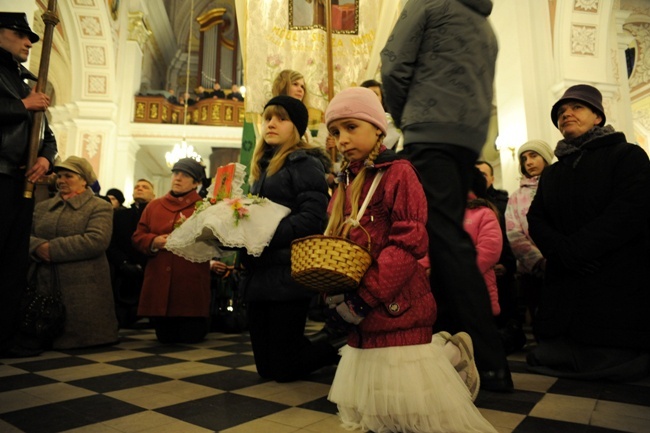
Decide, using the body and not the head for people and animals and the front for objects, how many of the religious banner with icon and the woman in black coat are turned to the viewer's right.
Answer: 0

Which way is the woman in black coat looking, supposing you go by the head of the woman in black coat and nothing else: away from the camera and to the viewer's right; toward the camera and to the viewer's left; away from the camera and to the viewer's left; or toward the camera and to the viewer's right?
toward the camera and to the viewer's left

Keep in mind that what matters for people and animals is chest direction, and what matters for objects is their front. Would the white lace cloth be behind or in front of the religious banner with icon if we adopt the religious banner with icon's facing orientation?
in front

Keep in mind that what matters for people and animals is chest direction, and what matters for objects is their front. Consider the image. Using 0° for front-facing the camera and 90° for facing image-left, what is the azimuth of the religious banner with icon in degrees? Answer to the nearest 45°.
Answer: approximately 0°

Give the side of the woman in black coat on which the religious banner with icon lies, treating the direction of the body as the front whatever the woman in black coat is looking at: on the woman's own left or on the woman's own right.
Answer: on the woman's own right

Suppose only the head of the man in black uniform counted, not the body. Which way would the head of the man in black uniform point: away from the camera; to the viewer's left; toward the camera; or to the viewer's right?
to the viewer's right

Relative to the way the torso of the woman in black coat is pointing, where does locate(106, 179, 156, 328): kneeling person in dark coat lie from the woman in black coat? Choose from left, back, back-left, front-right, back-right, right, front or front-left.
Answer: front-right

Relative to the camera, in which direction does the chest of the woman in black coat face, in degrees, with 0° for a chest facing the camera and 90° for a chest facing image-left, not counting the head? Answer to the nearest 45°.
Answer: approximately 45°
